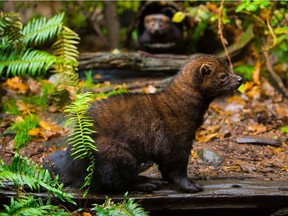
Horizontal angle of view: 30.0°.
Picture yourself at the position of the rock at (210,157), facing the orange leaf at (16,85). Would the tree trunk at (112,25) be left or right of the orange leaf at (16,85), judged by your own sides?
right

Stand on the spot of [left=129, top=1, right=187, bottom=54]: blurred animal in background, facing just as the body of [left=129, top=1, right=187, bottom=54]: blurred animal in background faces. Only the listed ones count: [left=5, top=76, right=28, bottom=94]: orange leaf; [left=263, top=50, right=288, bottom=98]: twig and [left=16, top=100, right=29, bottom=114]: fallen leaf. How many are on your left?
1

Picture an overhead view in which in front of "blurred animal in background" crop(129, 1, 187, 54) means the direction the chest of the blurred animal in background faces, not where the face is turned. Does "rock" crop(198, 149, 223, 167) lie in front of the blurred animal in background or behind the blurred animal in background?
in front

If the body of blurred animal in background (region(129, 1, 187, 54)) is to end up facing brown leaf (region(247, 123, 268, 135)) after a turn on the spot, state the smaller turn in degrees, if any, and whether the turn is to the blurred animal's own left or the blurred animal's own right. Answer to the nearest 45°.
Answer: approximately 45° to the blurred animal's own left

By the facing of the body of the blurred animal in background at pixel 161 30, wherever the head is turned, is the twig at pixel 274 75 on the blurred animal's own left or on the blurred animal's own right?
on the blurred animal's own left

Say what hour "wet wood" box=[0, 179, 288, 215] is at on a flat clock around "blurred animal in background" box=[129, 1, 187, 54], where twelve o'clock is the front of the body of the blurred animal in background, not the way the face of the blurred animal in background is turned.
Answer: The wet wood is roughly at 12 o'clock from the blurred animal in background.

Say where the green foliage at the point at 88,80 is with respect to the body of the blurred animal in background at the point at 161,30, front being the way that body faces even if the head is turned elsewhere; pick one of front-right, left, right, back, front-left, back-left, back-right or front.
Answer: front-right

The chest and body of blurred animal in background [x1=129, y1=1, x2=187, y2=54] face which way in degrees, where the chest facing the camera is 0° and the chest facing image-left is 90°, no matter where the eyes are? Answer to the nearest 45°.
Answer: approximately 0°
